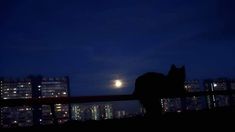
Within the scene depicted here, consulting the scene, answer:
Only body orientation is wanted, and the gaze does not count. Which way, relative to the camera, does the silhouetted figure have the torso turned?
to the viewer's right
